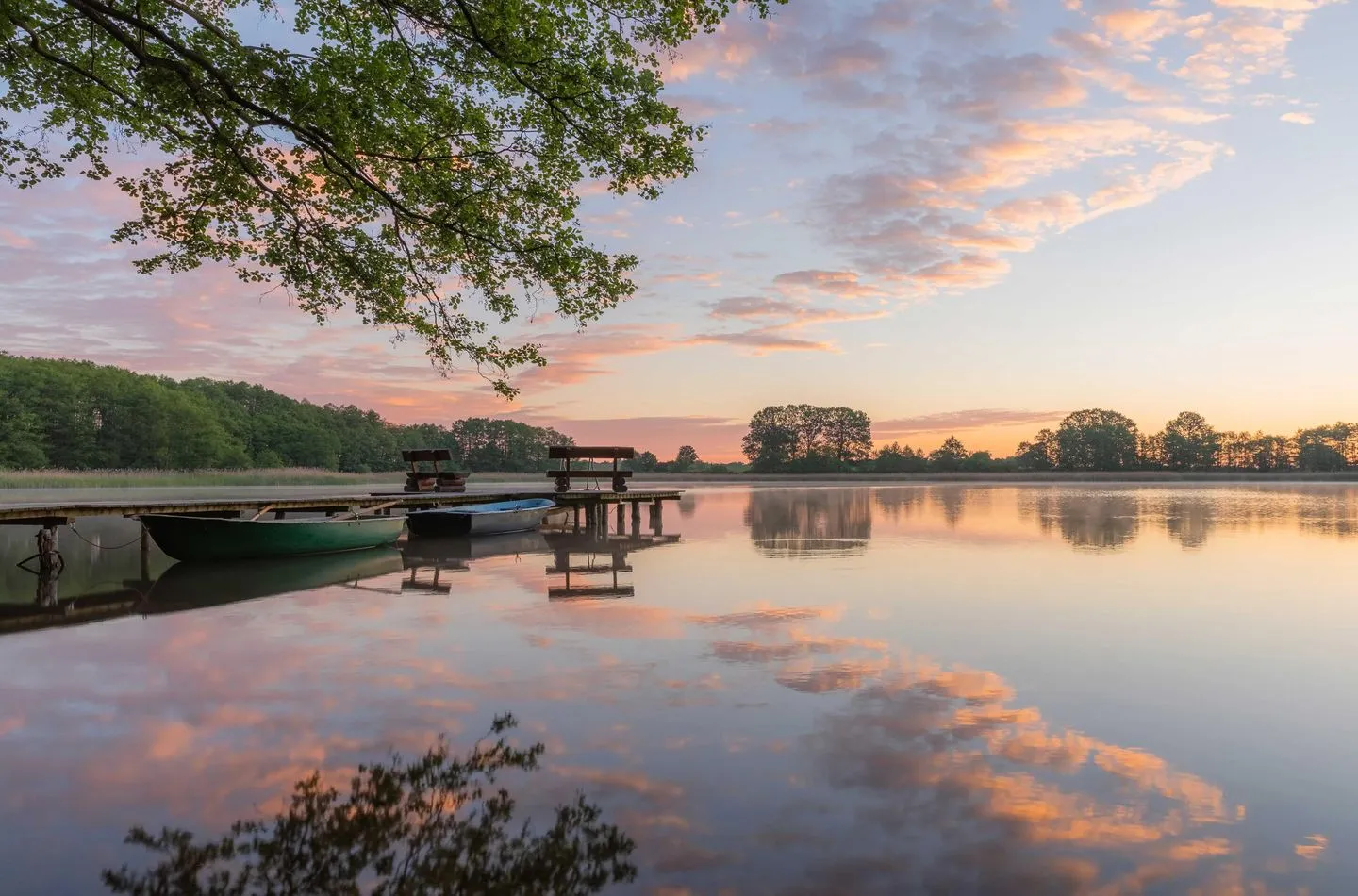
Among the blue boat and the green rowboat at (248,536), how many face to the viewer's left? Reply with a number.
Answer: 1

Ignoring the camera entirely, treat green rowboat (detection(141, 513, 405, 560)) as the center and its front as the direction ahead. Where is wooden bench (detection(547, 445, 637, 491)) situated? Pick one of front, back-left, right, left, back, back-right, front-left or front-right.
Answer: back-right

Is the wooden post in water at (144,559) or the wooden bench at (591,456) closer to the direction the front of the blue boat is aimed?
the wooden bench

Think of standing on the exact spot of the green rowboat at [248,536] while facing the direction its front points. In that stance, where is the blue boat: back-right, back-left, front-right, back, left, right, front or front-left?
back-right

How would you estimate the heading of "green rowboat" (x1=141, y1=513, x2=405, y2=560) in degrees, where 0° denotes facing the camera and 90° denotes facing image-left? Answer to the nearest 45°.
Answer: approximately 90°

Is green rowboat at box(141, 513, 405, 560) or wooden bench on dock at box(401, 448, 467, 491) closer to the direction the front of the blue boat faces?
the wooden bench on dock

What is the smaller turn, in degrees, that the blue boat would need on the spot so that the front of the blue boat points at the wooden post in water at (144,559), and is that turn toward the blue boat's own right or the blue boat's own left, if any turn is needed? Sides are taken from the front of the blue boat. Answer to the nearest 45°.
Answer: approximately 180°

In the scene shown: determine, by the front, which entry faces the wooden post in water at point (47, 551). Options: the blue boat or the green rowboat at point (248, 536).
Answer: the green rowboat

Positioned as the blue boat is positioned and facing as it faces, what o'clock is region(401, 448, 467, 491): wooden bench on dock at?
The wooden bench on dock is roughly at 10 o'clock from the blue boat.

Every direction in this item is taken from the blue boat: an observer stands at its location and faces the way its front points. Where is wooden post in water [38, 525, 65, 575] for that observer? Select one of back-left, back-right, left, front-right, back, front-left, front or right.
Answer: back

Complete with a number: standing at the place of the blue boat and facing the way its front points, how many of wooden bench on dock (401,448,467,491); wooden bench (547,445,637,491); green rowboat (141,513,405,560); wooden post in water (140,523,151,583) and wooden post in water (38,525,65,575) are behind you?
3

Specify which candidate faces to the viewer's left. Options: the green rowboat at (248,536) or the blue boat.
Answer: the green rowboat

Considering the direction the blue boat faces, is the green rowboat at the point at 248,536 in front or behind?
behind

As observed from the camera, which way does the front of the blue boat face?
facing away from the viewer and to the right of the viewer
